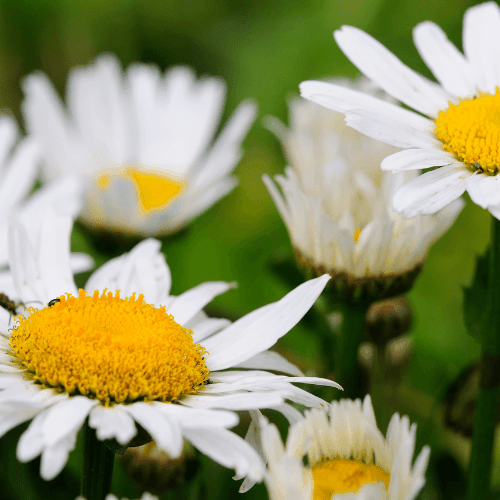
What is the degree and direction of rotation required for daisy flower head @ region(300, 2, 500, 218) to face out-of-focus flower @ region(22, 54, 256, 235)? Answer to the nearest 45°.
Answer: approximately 135° to its right

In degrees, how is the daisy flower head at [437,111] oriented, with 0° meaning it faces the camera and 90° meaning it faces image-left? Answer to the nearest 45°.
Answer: approximately 0°
